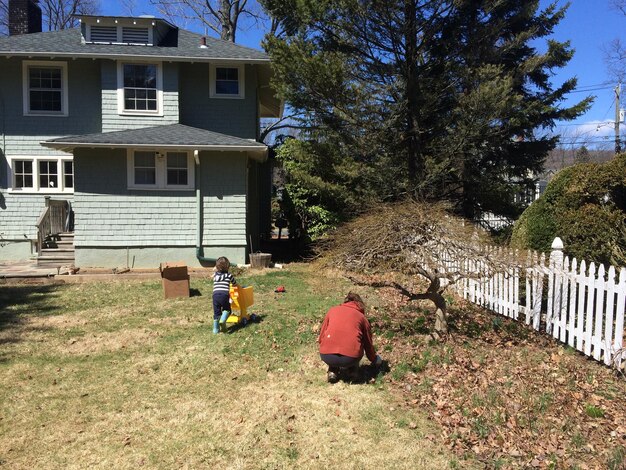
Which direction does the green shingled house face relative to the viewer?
away from the camera

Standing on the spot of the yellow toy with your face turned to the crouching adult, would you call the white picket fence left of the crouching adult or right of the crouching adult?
left

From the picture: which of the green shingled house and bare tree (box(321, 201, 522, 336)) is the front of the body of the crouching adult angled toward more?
the bare tree

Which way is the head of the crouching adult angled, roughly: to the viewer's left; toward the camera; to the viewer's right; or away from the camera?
away from the camera

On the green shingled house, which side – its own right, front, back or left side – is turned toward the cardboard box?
back

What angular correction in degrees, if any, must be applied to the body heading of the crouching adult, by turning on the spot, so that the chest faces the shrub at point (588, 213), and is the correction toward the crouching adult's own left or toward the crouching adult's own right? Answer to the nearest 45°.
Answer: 0° — they already face it

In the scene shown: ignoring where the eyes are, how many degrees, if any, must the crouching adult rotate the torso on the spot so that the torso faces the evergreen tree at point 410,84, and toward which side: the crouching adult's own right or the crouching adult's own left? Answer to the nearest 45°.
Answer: approximately 45° to the crouching adult's own left

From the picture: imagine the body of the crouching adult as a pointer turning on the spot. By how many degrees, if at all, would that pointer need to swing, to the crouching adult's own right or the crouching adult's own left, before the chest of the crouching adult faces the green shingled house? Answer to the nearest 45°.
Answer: approximately 90° to the crouching adult's own left

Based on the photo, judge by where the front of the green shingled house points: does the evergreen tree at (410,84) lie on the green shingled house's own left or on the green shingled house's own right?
on the green shingled house's own right
